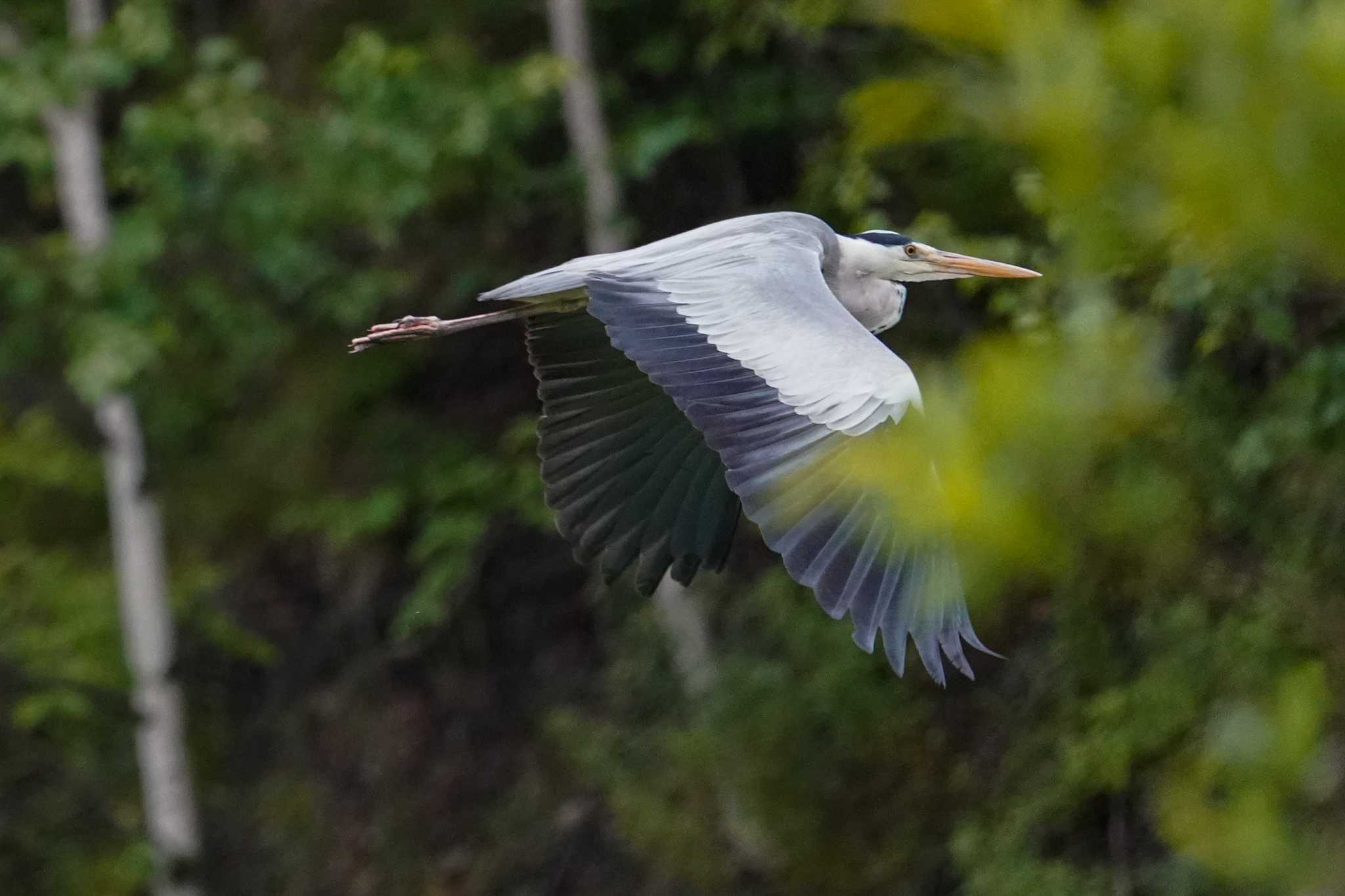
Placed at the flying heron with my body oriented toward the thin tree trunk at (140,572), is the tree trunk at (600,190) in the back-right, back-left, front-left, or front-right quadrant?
front-right

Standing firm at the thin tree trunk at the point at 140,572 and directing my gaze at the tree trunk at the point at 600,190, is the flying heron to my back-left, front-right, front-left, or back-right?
front-right

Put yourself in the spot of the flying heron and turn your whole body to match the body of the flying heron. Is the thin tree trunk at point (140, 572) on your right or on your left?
on your left

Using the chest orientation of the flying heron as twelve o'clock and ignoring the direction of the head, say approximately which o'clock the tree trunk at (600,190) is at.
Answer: The tree trunk is roughly at 9 o'clock from the flying heron.

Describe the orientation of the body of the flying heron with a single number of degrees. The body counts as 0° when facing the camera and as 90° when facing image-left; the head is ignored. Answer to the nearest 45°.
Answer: approximately 270°

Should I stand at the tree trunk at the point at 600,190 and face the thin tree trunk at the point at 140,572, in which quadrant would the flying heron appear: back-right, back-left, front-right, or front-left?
back-left

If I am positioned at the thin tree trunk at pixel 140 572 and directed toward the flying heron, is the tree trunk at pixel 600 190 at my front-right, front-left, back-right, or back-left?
front-left
